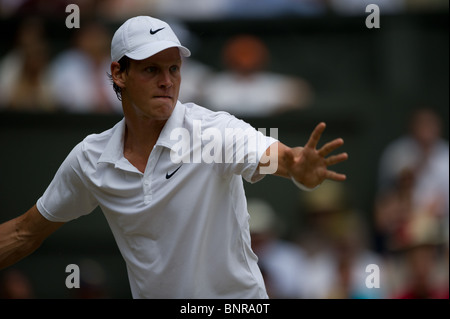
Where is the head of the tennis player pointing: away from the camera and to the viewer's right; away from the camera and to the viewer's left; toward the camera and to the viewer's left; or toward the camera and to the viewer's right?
toward the camera and to the viewer's right

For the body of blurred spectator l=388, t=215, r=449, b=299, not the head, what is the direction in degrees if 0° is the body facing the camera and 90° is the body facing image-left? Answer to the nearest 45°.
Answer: approximately 0°

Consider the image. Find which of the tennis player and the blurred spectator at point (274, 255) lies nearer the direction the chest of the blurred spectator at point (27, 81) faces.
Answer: the tennis player

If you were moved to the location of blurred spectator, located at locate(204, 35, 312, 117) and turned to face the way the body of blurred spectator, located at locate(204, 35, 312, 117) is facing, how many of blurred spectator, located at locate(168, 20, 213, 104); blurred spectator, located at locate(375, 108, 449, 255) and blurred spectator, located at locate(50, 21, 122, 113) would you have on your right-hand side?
2

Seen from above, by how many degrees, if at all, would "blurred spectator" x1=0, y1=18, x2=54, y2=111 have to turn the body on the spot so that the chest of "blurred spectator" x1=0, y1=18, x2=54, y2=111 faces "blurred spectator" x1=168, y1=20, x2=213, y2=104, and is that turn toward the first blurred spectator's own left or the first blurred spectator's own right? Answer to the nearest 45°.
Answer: approximately 90° to the first blurred spectator's own left

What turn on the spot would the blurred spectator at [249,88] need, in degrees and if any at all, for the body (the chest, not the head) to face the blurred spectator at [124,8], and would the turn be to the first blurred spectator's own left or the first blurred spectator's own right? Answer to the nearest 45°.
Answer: approximately 135° to the first blurred spectator's own right

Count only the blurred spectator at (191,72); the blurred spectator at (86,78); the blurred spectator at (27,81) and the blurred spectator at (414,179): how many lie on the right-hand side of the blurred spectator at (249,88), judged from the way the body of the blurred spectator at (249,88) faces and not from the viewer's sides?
3
